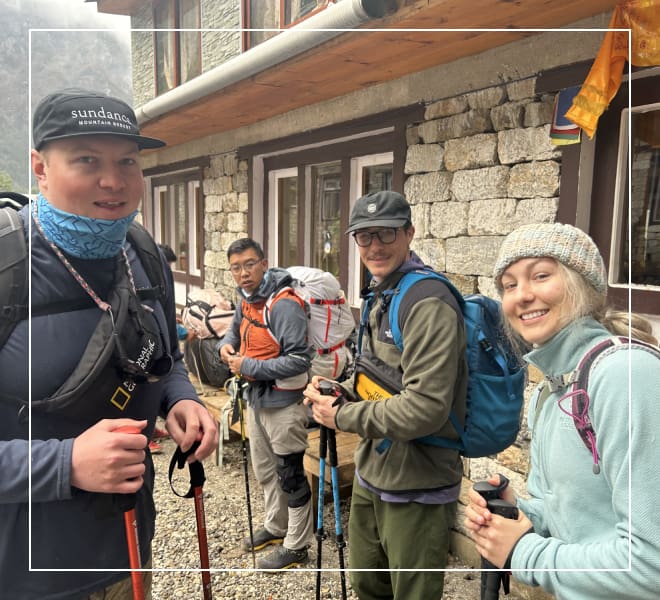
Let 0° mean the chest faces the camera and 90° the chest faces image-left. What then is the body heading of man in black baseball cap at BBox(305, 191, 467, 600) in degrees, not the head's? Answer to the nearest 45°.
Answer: approximately 90°

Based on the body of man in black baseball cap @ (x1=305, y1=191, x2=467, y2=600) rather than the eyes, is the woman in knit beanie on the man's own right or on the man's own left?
on the man's own left

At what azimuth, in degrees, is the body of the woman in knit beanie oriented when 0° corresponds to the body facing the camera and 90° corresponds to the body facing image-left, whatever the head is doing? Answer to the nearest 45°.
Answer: approximately 45°

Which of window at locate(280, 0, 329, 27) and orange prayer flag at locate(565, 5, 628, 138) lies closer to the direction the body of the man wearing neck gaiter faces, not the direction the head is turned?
the orange prayer flag

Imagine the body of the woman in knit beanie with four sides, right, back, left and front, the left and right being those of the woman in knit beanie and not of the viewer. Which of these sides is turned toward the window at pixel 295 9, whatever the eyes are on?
right
